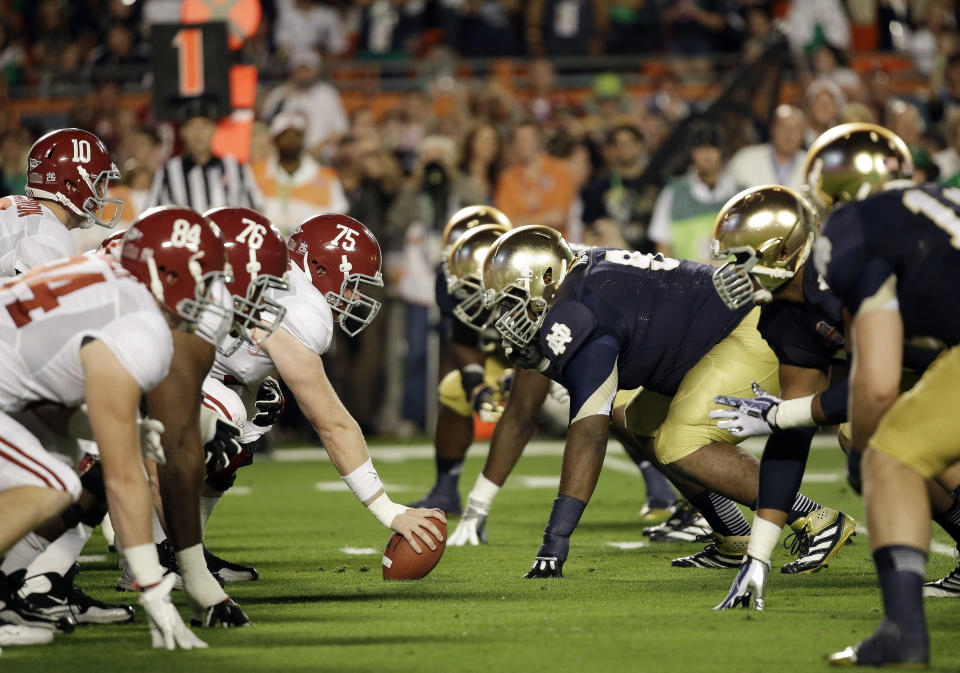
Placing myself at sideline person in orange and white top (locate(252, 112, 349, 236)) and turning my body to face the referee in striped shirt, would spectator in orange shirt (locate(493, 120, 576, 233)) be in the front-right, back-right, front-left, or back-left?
back-left

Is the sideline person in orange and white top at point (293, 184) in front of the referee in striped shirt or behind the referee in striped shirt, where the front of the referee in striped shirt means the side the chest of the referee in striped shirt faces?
behind

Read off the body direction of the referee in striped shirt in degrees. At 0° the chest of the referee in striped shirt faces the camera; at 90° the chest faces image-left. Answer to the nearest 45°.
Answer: approximately 0°
